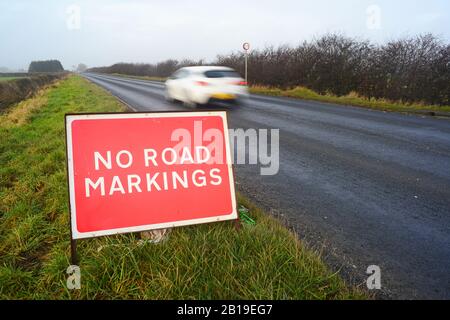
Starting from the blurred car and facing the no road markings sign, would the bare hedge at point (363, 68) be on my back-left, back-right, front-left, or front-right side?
back-left

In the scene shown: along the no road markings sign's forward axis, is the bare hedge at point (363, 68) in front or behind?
behind

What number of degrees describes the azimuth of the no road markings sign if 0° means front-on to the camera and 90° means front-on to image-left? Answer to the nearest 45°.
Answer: approximately 0°

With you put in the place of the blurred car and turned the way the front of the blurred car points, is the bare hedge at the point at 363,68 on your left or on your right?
on your right

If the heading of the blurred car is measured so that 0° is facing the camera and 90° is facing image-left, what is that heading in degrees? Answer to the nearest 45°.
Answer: approximately 135°

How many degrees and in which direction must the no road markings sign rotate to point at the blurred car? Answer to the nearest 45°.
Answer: approximately 180°

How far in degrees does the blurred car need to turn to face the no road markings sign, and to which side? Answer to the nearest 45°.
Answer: approximately 135° to its left

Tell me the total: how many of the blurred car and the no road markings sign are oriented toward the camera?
1
